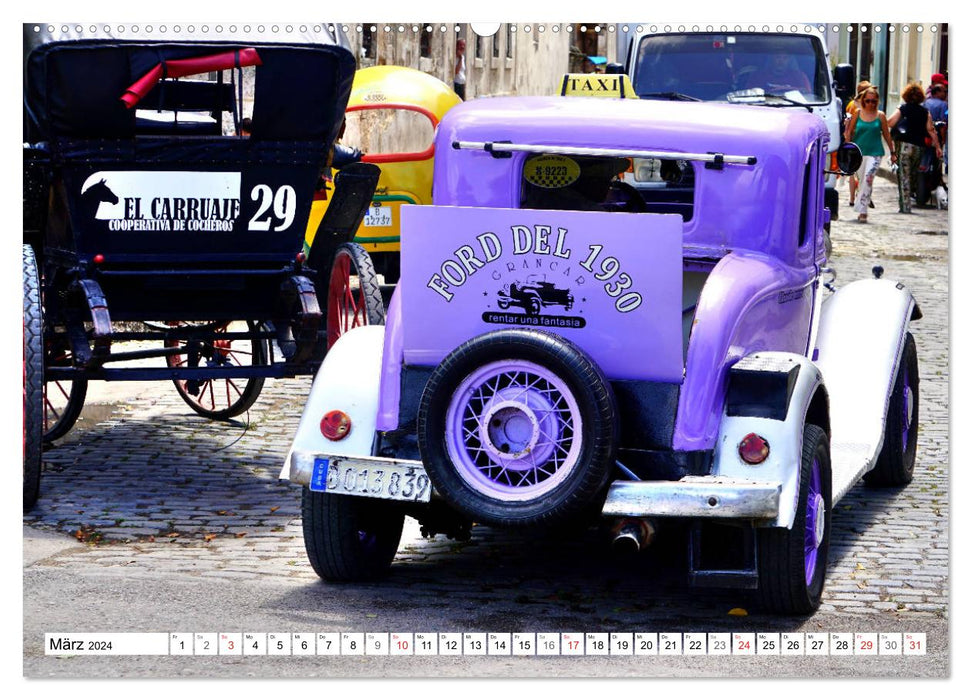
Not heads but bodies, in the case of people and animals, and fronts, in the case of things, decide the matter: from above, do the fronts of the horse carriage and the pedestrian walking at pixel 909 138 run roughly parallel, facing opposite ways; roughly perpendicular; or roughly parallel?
roughly parallel

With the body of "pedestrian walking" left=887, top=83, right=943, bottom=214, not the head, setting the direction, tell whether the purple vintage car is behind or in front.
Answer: behind

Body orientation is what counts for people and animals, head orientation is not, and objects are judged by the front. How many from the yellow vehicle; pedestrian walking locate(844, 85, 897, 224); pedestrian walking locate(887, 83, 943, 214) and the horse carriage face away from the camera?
3

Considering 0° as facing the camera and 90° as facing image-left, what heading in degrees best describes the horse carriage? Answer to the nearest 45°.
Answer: approximately 180°

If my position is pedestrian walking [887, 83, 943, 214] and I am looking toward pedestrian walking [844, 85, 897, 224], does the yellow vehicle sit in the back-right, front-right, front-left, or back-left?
front-left

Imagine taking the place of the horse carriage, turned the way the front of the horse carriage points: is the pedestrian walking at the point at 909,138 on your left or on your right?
on your right

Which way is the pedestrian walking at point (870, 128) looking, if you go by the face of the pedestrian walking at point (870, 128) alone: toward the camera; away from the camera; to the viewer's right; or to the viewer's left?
toward the camera

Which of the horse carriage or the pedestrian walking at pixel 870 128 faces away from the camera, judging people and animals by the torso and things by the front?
the horse carriage

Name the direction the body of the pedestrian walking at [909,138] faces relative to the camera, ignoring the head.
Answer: away from the camera

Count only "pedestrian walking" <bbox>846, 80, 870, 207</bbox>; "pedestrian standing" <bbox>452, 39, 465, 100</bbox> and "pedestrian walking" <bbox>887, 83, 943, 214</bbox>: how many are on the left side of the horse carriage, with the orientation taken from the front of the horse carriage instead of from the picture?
0

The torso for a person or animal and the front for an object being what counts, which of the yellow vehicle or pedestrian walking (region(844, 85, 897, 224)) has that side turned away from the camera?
the yellow vehicle

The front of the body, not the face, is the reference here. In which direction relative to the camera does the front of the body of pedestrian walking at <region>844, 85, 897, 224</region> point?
toward the camera

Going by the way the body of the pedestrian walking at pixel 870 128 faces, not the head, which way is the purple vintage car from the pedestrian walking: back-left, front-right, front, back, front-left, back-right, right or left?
front

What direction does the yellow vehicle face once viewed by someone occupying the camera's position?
facing away from the viewer

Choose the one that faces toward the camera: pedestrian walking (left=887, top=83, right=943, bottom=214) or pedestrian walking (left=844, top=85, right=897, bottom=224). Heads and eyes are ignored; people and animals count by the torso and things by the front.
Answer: pedestrian walking (left=844, top=85, right=897, bottom=224)

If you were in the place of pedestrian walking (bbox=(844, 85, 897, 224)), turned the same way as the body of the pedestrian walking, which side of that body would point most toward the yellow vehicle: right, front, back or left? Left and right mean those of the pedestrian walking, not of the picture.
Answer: front

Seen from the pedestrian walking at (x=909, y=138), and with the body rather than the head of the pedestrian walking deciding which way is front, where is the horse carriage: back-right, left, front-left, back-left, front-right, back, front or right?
back-left
